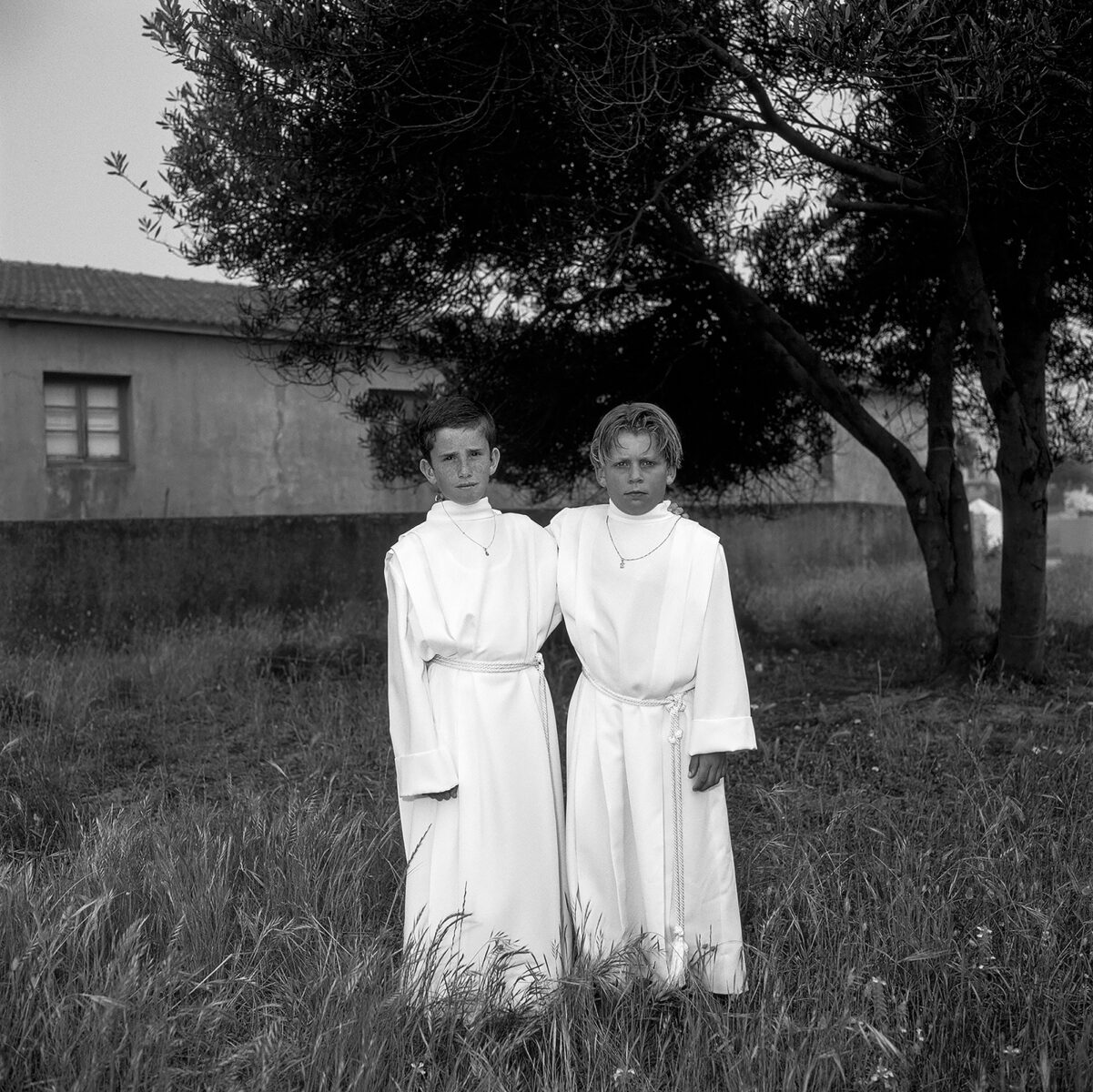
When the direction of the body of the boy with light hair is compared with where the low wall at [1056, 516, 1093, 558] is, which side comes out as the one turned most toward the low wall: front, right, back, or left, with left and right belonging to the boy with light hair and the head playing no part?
back

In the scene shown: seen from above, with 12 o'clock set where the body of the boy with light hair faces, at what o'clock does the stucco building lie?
The stucco building is roughly at 5 o'clock from the boy with light hair.

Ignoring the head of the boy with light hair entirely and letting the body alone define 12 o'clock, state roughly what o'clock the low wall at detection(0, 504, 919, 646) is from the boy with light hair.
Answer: The low wall is roughly at 5 o'clock from the boy with light hair.

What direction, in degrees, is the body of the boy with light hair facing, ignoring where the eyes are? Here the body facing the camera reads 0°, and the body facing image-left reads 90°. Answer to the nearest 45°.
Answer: approximately 0°

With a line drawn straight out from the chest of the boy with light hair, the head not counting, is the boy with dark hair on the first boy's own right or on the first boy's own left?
on the first boy's own right
